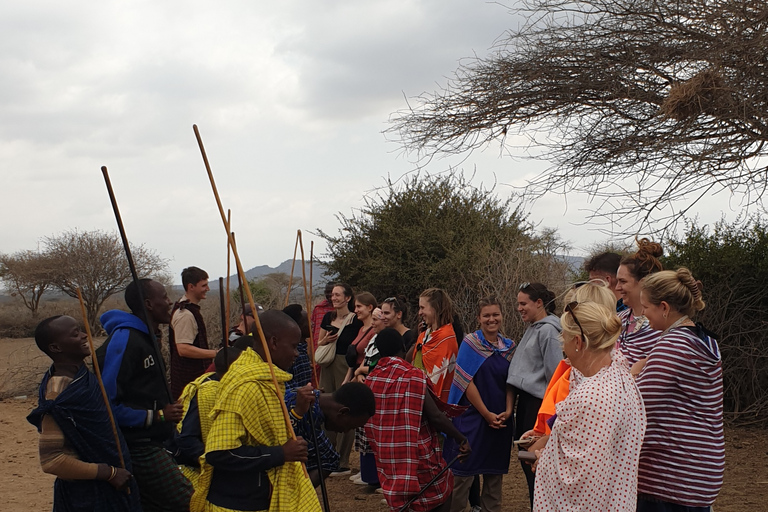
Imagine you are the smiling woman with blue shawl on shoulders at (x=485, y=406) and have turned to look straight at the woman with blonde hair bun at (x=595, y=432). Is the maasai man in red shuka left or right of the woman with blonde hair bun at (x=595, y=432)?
right

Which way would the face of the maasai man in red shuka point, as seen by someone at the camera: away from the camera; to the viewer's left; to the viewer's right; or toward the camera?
away from the camera

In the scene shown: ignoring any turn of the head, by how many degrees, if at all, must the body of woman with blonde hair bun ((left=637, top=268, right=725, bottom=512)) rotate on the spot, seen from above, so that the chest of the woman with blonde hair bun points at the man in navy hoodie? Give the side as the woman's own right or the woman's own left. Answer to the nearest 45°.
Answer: approximately 45° to the woman's own left

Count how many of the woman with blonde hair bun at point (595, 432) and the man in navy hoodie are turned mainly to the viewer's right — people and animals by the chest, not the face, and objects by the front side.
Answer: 1

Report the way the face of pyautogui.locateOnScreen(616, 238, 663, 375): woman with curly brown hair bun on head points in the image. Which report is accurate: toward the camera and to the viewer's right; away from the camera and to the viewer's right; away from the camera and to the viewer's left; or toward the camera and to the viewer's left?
toward the camera and to the viewer's left

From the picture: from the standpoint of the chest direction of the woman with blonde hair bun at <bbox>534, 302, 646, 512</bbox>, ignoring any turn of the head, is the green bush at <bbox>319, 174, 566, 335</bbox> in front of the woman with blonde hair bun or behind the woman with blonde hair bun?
in front

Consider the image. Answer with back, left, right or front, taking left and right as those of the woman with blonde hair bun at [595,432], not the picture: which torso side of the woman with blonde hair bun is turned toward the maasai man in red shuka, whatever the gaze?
front

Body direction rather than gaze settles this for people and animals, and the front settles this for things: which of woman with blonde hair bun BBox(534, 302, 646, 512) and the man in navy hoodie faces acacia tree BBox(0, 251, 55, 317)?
the woman with blonde hair bun

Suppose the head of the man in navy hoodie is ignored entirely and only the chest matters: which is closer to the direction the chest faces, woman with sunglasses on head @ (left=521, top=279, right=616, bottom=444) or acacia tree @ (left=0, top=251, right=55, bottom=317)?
the woman with sunglasses on head

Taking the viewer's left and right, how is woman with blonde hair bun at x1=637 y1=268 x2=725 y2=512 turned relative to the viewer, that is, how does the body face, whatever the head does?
facing away from the viewer and to the left of the viewer

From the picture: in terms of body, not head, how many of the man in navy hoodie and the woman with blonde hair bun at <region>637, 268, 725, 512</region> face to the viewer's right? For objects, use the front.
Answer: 1

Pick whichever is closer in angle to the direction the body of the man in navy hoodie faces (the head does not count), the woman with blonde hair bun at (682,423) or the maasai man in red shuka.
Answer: the maasai man in red shuka

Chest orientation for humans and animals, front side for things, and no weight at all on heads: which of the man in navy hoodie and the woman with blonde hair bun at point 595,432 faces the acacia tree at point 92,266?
the woman with blonde hair bun

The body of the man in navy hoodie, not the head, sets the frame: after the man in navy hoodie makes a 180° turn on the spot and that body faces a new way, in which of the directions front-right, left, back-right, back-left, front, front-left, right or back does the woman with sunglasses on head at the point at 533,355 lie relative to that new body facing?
back

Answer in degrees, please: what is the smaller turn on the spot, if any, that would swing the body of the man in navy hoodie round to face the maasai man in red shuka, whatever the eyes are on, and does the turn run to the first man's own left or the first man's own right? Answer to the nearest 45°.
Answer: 0° — they already face them

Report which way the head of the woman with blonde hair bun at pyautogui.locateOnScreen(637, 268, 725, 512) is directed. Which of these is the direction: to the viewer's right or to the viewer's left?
to the viewer's left

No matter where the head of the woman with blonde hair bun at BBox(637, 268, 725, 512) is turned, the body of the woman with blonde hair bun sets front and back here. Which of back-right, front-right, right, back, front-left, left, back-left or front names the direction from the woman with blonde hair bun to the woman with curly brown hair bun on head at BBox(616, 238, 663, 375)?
front-right

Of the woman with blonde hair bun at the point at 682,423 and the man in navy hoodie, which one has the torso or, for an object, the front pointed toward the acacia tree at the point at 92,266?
the woman with blonde hair bun

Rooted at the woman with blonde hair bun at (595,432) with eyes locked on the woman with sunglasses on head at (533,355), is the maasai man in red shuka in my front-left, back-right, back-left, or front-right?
front-left

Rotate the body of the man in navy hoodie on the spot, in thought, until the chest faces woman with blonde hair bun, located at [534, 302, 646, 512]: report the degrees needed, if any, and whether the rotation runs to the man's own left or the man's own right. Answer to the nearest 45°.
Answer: approximately 45° to the man's own right

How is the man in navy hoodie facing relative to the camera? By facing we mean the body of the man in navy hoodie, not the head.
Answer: to the viewer's right

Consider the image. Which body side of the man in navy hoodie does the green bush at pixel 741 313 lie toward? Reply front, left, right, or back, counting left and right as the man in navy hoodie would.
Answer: front
